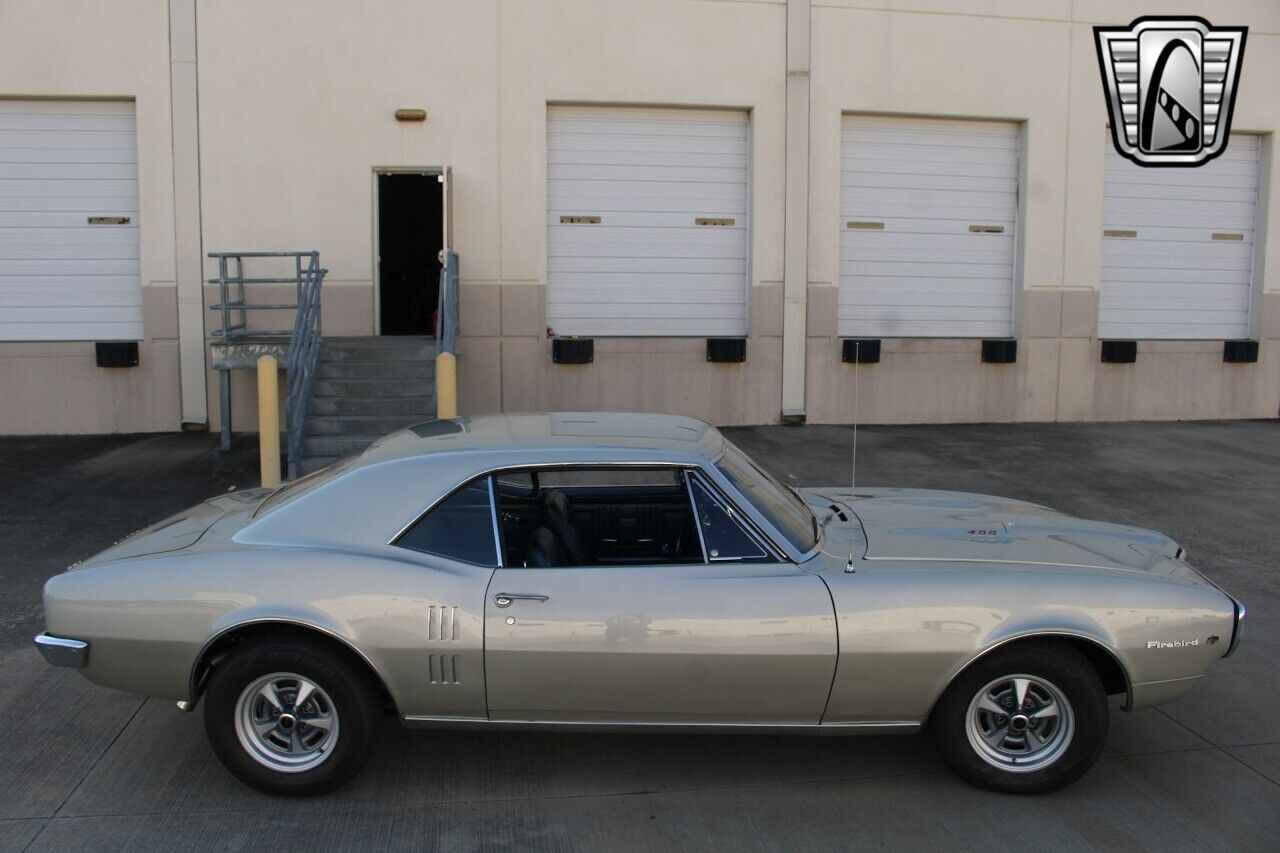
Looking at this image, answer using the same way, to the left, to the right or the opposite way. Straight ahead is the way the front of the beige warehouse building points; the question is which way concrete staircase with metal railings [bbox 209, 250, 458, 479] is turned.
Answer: the same way

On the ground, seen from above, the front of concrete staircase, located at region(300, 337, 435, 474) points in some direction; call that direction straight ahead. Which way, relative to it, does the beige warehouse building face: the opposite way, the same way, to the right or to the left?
the same way

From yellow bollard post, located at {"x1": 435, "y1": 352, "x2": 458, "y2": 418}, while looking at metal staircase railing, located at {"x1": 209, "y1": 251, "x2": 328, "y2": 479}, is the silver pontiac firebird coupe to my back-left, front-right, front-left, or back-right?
back-left

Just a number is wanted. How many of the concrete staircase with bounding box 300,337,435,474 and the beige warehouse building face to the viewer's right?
0

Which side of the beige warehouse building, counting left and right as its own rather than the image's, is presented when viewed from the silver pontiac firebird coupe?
front

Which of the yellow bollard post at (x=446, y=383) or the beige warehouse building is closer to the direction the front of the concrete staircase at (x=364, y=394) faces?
the yellow bollard post

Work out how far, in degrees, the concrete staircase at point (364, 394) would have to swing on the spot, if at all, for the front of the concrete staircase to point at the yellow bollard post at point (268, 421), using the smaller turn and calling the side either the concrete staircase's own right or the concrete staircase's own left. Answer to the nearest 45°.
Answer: approximately 45° to the concrete staircase's own right

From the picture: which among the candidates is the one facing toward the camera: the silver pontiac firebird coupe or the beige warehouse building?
the beige warehouse building

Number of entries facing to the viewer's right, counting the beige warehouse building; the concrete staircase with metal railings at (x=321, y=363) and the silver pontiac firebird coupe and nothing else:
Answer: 1

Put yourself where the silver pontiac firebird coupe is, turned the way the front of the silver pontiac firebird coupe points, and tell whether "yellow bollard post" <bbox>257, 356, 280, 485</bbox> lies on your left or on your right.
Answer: on your left

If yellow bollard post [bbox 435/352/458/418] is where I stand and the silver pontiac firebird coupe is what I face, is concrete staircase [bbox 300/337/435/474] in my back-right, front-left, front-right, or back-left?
back-right

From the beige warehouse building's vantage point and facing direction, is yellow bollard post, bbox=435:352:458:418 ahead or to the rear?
ahead

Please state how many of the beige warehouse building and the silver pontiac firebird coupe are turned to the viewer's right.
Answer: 1

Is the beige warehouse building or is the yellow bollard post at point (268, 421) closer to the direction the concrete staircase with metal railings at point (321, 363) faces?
the yellow bollard post

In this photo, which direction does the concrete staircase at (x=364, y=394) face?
toward the camera

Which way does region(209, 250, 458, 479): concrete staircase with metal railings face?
toward the camera

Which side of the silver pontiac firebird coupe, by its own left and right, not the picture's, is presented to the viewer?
right

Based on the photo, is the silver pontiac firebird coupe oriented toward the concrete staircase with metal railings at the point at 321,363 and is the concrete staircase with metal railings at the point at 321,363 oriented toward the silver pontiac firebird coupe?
no

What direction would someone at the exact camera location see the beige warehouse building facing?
facing the viewer

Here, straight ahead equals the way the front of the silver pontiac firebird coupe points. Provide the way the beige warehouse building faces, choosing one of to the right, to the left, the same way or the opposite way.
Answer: to the right

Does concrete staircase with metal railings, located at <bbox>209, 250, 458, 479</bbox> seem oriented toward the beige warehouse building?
no
